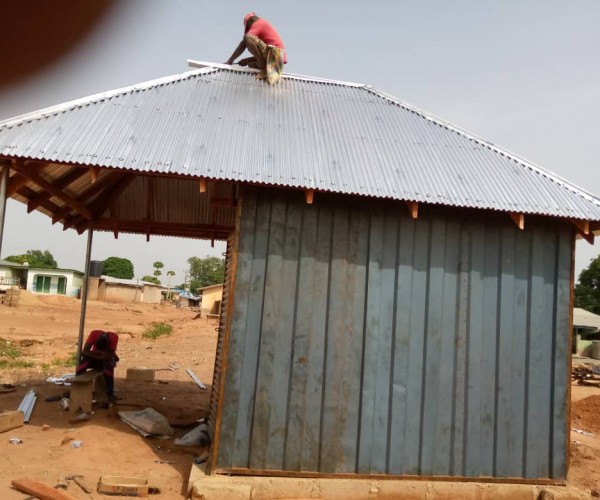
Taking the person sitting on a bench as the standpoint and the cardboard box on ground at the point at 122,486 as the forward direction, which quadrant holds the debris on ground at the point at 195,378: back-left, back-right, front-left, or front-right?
back-left

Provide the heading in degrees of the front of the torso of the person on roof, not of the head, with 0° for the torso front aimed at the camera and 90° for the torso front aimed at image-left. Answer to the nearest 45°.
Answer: approximately 90°

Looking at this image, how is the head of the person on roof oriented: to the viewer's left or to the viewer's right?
to the viewer's left
